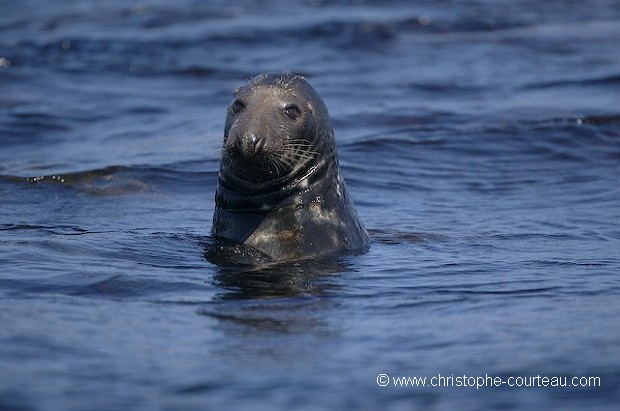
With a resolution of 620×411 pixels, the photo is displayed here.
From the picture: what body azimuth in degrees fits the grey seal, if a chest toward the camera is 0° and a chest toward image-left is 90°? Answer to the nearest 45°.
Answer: approximately 45°
